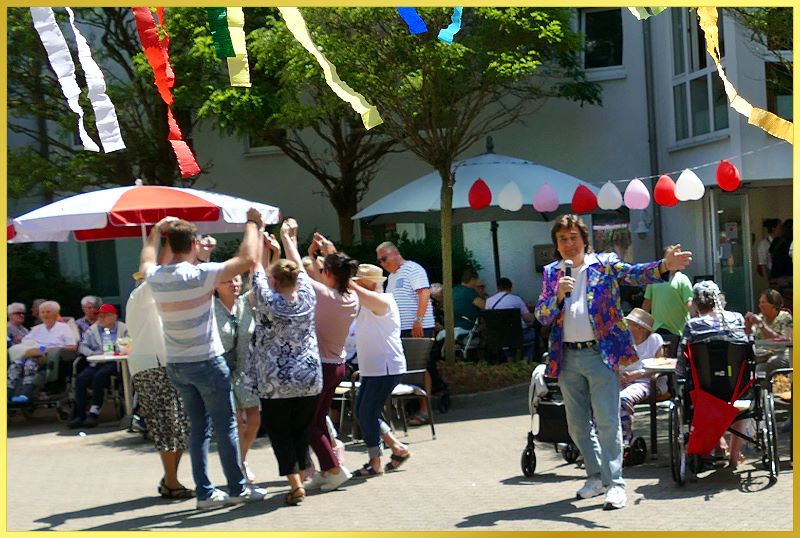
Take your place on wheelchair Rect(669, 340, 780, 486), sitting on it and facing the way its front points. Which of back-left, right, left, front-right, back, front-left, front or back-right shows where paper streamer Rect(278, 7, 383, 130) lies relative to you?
back-left

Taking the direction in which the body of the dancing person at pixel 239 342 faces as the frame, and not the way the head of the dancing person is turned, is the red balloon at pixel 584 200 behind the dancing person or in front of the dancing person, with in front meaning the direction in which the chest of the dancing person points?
behind

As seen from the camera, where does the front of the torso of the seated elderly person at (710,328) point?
away from the camera

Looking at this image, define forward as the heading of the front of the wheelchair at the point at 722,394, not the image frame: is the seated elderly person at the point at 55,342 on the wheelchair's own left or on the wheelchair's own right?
on the wheelchair's own left

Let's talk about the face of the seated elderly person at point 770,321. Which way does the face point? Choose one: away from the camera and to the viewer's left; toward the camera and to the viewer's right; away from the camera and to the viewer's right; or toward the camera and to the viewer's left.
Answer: toward the camera and to the viewer's left

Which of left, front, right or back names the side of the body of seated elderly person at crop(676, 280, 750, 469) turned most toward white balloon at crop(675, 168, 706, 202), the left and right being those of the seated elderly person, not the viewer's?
front

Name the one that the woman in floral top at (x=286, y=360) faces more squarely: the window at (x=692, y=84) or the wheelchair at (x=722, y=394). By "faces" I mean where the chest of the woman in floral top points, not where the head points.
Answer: the window

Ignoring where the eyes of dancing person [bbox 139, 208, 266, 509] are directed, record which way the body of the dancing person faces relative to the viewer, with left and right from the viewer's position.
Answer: facing away from the viewer and to the right of the viewer

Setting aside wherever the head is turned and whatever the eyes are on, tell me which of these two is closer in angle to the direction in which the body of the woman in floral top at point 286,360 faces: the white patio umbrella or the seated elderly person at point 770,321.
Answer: the white patio umbrella

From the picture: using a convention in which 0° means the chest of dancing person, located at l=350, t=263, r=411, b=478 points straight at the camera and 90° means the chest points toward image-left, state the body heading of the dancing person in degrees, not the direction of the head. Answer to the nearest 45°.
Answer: approximately 90°

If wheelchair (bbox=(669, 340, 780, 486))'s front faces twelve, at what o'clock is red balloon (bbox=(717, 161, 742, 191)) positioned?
The red balloon is roughly at 12 o'clock from the wheelchair.

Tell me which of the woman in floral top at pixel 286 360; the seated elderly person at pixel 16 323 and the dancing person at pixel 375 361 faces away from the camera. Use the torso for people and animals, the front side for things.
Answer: the woman in floral top
